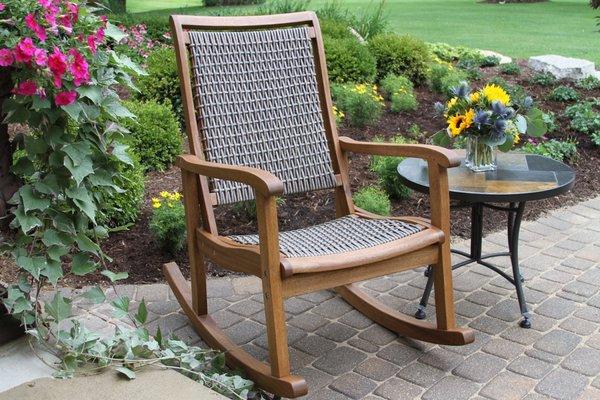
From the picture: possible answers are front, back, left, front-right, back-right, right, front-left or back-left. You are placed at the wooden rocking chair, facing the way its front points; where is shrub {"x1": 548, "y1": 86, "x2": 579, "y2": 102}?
left

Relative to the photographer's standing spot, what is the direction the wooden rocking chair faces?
facing the viewer and to the right of the viewer

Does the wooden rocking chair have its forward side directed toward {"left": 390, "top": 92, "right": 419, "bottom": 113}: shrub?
no

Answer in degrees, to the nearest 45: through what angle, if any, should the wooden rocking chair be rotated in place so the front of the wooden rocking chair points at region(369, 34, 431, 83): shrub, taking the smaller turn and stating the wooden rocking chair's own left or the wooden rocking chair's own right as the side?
approximately 135° to the wooden rocking chair's own left

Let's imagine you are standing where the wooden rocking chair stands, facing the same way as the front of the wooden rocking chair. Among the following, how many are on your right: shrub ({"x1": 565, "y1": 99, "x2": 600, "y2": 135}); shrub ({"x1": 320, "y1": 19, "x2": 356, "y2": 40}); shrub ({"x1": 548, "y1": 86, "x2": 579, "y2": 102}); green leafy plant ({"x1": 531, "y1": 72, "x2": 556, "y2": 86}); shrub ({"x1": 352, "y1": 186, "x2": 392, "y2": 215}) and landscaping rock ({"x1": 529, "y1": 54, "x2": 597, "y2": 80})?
0

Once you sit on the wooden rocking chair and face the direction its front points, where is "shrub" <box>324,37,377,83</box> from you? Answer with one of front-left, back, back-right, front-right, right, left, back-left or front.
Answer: back-left

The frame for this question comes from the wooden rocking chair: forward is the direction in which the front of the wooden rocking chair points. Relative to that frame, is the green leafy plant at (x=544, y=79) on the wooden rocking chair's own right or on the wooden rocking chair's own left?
on the wooden rocking chair's own left

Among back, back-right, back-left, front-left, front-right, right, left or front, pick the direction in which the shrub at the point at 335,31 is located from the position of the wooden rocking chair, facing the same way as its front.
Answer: back-left

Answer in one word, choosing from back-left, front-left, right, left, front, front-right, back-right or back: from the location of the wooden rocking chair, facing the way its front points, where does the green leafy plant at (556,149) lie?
left

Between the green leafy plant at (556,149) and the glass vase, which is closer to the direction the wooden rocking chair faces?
the glass vase

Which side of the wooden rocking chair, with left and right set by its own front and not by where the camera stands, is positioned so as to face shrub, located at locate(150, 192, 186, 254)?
back

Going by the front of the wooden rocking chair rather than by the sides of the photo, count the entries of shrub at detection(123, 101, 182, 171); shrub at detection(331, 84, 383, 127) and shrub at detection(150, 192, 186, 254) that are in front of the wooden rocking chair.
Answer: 0

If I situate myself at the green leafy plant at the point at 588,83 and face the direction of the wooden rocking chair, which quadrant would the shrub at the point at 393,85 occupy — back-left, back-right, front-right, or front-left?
front-right

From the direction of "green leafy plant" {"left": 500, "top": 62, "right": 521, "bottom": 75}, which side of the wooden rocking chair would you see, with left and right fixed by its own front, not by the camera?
left

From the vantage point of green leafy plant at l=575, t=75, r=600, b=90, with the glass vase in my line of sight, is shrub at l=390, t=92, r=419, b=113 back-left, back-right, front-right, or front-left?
front-right

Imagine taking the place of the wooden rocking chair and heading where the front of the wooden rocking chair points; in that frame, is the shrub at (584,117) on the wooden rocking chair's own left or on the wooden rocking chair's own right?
on the wooden rocking chair's own left

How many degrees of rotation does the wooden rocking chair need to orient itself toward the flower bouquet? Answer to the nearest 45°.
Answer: approximately 45° to its left
